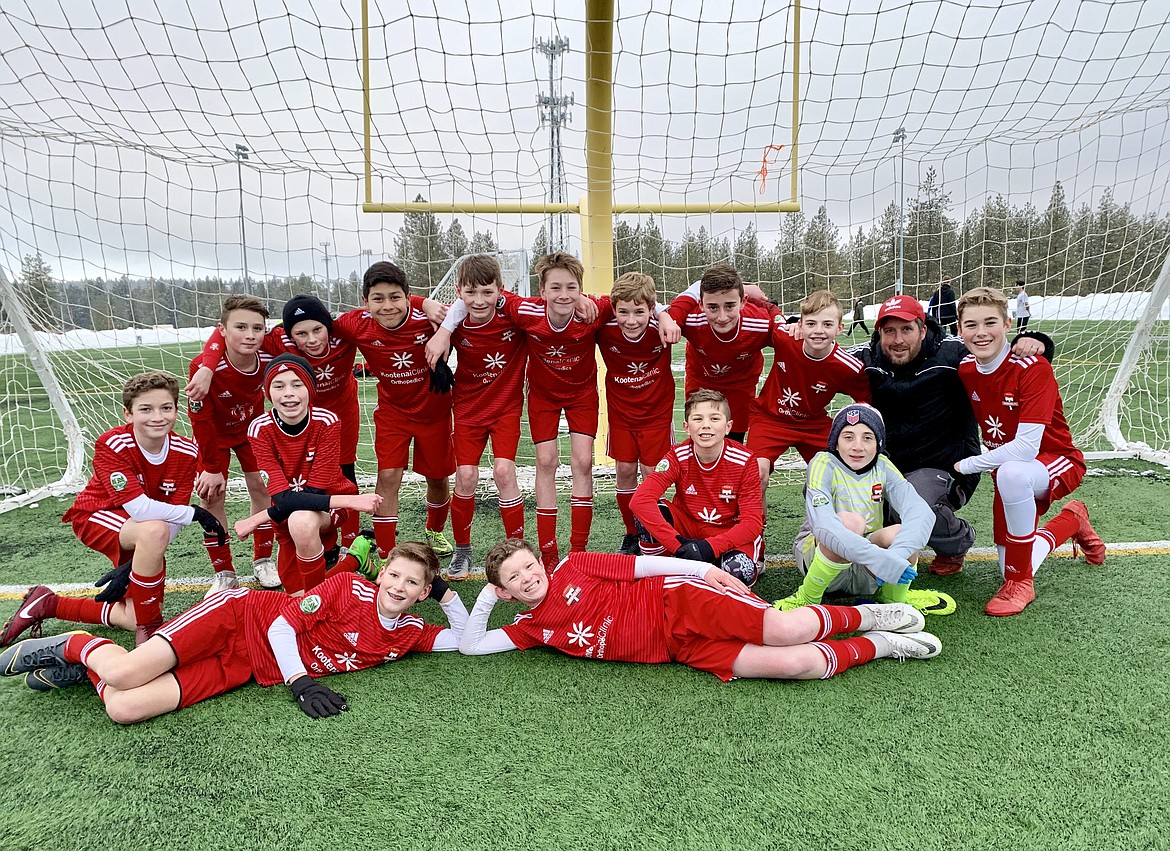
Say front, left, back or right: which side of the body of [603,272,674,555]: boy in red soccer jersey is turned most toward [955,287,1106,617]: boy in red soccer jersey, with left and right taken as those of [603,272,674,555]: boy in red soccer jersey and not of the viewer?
left

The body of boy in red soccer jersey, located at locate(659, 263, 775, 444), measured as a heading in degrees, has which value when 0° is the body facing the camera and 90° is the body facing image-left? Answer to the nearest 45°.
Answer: approximately 0°

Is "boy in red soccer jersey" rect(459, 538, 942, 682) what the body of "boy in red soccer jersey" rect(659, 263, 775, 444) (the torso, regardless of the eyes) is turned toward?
yes

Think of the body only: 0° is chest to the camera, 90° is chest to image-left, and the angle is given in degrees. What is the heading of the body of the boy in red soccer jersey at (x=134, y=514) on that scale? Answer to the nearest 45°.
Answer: approximately 315°
